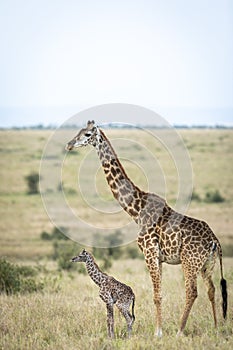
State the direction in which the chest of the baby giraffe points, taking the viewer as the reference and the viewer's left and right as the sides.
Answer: facing to the left of the viewer

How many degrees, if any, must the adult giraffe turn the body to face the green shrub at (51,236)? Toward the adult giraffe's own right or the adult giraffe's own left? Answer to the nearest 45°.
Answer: approximately 90° to the adult giraffe's own right

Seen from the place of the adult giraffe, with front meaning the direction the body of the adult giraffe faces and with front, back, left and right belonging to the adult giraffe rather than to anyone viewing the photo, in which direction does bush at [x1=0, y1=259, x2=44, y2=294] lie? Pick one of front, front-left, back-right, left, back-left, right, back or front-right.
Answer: front-right

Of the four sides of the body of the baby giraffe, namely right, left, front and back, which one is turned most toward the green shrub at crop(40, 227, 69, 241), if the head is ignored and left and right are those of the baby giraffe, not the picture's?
right

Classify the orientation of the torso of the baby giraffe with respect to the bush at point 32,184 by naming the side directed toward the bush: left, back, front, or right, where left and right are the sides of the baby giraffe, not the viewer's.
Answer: right

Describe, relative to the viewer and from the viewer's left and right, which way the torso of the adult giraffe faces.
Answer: facing to the left of the viewer

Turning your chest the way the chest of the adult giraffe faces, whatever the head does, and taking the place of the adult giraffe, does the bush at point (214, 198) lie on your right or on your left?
on your right

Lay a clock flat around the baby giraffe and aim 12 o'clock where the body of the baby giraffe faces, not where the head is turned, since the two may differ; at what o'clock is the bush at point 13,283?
The bush is roughly at 2 o'clock from the baby giraffe.

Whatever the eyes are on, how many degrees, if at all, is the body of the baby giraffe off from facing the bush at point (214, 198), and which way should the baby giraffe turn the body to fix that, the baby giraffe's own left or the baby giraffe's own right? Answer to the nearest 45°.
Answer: approximately 90° to the baby giraffe's own right

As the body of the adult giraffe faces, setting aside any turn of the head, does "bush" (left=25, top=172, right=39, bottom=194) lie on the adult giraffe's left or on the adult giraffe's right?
on the adult giraffe's right
